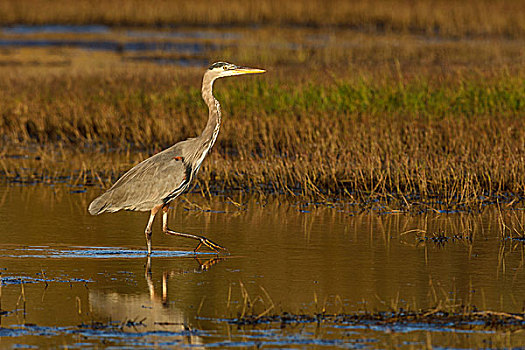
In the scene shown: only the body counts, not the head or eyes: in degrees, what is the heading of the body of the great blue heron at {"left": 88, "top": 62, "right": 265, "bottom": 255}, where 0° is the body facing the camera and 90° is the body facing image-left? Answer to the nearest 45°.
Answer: approximately 270°
